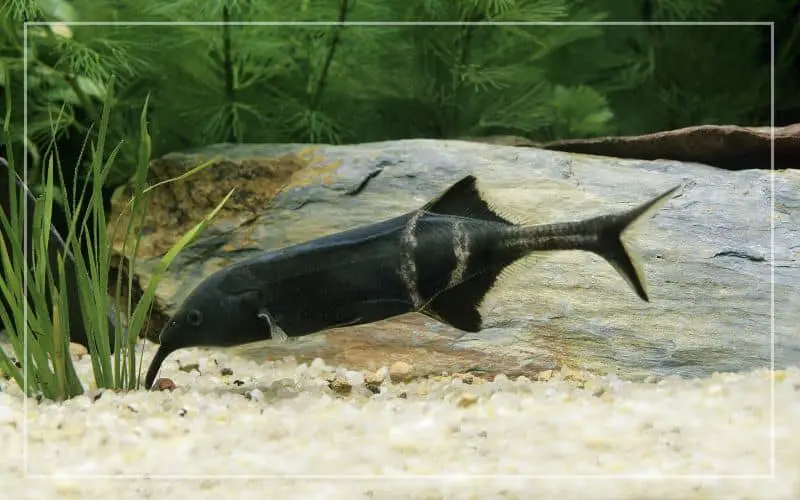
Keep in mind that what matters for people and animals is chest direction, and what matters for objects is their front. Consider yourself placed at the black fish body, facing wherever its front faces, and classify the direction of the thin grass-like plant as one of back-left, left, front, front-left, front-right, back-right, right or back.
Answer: front

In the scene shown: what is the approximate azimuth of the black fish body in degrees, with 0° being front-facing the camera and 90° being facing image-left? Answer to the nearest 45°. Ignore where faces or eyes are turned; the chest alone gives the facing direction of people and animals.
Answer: approximately 90°
